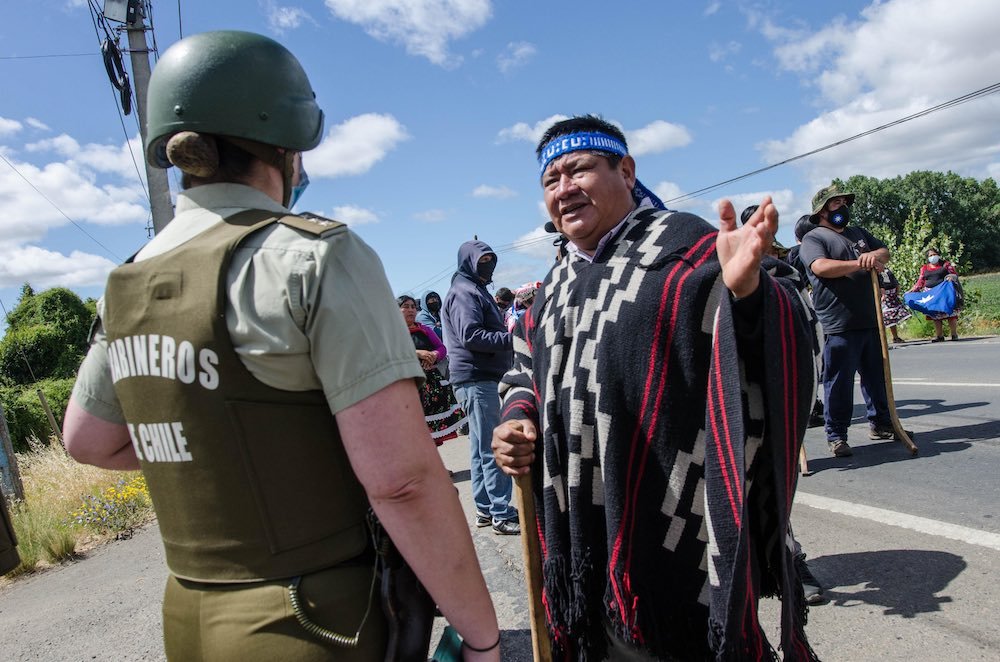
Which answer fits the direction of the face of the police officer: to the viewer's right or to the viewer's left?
to the viewer's right

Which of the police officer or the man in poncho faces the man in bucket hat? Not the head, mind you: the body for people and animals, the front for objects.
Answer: the police officer

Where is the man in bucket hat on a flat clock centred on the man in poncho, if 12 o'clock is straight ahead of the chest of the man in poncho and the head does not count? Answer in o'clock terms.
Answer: The man in bucket hat is roughly at 5 o'clock from the man in poncho.

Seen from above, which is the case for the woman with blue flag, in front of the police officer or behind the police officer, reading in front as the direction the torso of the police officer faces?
in front

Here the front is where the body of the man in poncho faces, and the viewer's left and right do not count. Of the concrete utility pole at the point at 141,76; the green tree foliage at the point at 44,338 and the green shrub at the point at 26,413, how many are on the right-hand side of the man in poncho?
3

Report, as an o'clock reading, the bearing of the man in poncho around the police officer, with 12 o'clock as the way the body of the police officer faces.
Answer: The man in poncho is roughly at 1 o'clock from the police officer.

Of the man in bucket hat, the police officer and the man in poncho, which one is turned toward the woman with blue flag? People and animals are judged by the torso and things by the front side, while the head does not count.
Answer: the police officer

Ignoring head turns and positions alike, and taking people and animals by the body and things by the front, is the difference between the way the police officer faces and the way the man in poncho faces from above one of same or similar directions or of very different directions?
very different directions

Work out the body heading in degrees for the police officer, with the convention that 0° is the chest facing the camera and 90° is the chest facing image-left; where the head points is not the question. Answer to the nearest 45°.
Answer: approximately 225°

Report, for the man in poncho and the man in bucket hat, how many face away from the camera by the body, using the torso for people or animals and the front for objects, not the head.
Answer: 0

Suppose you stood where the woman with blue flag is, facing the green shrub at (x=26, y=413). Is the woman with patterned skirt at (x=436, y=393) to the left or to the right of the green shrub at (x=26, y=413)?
left
